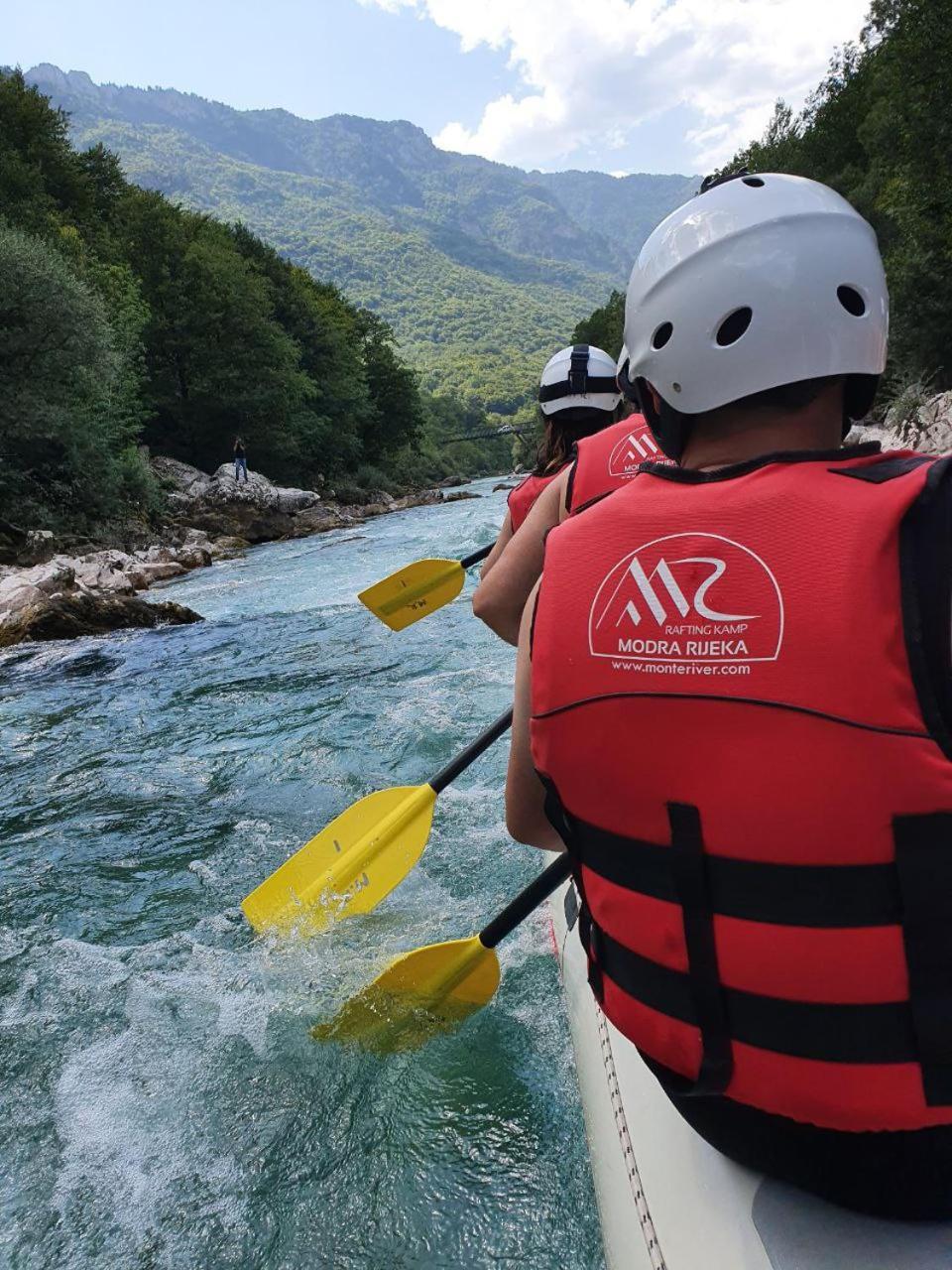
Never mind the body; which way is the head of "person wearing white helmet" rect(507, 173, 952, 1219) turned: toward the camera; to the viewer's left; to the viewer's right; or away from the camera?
away from the camera

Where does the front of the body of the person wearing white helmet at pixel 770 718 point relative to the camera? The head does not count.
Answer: away from the camera

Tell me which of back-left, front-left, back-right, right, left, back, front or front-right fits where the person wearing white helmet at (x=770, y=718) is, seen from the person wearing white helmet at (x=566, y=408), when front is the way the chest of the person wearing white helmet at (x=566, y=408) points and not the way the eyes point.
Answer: back

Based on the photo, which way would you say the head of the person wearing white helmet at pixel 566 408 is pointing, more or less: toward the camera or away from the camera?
away from the camera

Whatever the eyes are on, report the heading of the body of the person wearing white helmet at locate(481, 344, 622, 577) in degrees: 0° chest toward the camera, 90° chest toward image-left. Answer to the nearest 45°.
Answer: approximately 180°

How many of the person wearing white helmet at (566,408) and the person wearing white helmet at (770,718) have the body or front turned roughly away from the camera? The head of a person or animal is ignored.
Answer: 2

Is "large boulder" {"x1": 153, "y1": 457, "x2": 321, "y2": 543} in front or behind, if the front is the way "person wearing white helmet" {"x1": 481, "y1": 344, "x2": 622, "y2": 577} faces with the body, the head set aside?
in front

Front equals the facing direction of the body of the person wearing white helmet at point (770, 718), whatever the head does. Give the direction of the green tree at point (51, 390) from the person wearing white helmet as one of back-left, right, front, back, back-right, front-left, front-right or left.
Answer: front-left
